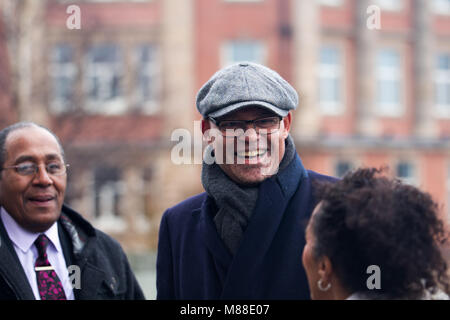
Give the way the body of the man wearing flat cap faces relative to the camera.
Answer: toward the camera

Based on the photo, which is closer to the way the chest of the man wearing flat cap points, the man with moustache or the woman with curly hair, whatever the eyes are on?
the woman with curly hair

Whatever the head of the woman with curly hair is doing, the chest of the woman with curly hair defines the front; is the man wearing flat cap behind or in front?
in front

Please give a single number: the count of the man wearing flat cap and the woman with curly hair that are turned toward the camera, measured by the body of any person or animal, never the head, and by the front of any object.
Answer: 1

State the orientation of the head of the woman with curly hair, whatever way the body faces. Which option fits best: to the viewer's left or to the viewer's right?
to the viewer's left

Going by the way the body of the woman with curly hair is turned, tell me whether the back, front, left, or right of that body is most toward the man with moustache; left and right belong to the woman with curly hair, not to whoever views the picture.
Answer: front

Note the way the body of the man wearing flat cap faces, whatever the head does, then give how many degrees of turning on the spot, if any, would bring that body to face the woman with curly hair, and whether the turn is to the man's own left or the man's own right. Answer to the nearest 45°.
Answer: approximately 45° to the man's own left

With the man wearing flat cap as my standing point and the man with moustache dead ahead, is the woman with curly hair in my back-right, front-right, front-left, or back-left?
back-left

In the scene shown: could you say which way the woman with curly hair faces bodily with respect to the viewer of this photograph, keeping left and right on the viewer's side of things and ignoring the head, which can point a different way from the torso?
facing away from the viewer and to the left of the viewer

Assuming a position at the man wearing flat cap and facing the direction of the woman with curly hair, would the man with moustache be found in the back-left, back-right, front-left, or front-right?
back-right
